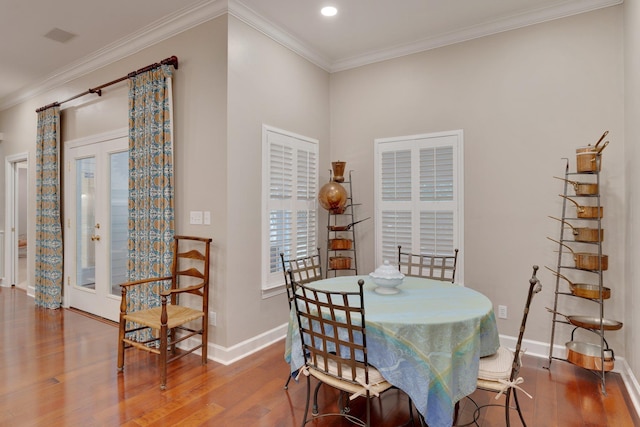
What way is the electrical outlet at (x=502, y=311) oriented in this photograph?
toward the camera

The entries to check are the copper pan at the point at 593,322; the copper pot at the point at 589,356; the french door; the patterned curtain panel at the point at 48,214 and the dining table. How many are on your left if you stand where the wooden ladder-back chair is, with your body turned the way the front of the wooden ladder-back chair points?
3

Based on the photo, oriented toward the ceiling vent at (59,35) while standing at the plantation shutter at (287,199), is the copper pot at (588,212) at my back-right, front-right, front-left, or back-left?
back-left

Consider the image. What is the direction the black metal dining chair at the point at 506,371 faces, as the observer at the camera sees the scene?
facing to the left of the viewer

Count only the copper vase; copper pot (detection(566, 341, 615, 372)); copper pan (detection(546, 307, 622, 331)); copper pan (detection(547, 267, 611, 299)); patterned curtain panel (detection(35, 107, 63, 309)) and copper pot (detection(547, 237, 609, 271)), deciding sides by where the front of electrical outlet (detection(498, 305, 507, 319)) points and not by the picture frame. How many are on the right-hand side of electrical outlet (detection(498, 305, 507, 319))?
2

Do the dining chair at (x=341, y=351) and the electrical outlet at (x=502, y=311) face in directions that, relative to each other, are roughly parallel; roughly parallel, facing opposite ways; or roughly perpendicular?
roughly parallel, facing opposite ways

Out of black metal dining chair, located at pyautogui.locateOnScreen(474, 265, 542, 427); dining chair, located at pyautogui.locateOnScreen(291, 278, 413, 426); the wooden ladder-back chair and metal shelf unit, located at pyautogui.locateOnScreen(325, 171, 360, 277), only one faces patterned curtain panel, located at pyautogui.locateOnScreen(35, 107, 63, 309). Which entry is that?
the black metal dining chair

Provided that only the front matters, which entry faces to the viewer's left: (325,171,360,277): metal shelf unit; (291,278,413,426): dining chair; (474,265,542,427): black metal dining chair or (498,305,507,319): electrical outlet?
the black metal dining chair

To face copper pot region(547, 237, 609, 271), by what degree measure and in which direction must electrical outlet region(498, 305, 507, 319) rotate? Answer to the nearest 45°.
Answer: approximately 45° to its left

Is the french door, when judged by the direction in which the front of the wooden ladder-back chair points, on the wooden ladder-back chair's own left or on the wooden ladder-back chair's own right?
on the wooden ladder-back chair's own right

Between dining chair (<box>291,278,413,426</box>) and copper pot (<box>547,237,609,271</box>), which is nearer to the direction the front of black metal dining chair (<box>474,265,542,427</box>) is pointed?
the dining chair

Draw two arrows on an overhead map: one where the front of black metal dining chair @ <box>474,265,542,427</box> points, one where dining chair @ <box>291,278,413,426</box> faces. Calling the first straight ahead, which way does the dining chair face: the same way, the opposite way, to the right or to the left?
to the right

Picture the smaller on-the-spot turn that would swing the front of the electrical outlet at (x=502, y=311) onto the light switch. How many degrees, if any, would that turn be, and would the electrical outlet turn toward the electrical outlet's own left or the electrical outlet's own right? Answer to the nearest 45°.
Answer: approximately 45° to the electrical outlet's own right

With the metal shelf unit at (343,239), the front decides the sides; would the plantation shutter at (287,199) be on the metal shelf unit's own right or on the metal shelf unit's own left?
on the metal shelf unit's own right

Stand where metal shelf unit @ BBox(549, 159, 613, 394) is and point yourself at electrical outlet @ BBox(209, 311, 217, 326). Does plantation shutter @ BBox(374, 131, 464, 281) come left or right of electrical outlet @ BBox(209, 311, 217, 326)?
right

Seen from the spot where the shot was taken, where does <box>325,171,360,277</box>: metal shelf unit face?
facing the viewer
